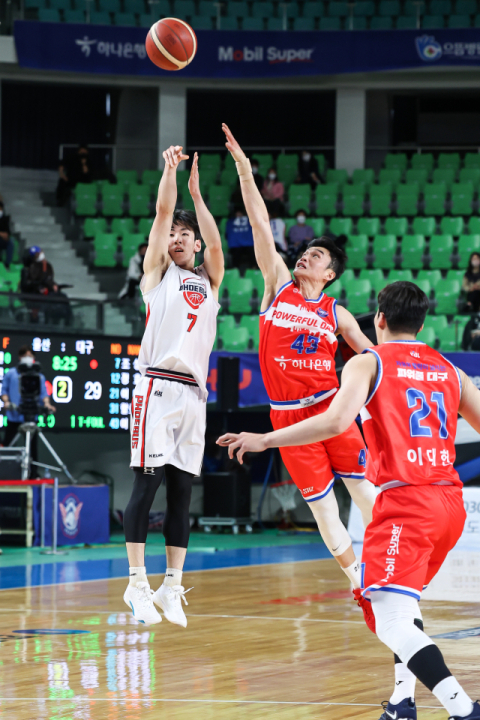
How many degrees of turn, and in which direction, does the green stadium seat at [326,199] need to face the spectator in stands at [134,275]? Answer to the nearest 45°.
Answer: approximately 45° to its right

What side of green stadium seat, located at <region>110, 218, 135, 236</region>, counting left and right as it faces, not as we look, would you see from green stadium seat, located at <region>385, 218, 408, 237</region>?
left

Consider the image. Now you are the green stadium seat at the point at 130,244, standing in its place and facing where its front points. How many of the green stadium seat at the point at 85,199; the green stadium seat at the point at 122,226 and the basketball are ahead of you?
1

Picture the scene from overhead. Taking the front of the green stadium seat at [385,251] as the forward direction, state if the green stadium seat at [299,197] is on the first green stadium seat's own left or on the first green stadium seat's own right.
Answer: on the first green stadium seat's own right

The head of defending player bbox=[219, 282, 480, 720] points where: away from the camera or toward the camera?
away from the camera

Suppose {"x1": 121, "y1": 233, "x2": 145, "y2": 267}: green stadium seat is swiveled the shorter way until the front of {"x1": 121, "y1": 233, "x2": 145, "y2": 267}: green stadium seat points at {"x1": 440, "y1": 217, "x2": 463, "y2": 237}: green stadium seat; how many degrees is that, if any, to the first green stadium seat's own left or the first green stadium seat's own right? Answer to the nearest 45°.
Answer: approximately 90° to the first green stadium seat's own left

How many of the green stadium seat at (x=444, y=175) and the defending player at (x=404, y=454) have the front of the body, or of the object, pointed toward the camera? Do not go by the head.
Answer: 1

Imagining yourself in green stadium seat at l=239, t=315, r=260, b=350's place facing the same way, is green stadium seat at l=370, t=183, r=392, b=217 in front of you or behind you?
behind

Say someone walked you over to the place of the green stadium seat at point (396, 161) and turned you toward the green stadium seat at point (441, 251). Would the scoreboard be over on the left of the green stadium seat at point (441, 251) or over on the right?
right

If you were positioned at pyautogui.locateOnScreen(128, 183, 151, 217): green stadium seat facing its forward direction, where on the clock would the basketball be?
The basketball is roughly at 12 o'clock from the green stadium seat.

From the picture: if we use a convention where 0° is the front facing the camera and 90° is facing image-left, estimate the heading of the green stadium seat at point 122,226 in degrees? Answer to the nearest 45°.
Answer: approximately 0°

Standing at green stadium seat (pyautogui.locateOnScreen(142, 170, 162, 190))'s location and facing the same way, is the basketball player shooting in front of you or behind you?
in front

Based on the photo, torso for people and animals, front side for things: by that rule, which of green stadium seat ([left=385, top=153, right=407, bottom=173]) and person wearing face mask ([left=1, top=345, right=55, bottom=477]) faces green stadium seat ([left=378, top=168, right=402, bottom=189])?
green stadium seat ([left=385, top=153, right=407, bottom=173])

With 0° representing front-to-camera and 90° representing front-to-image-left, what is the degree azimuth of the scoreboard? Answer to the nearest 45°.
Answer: approximately 0°
